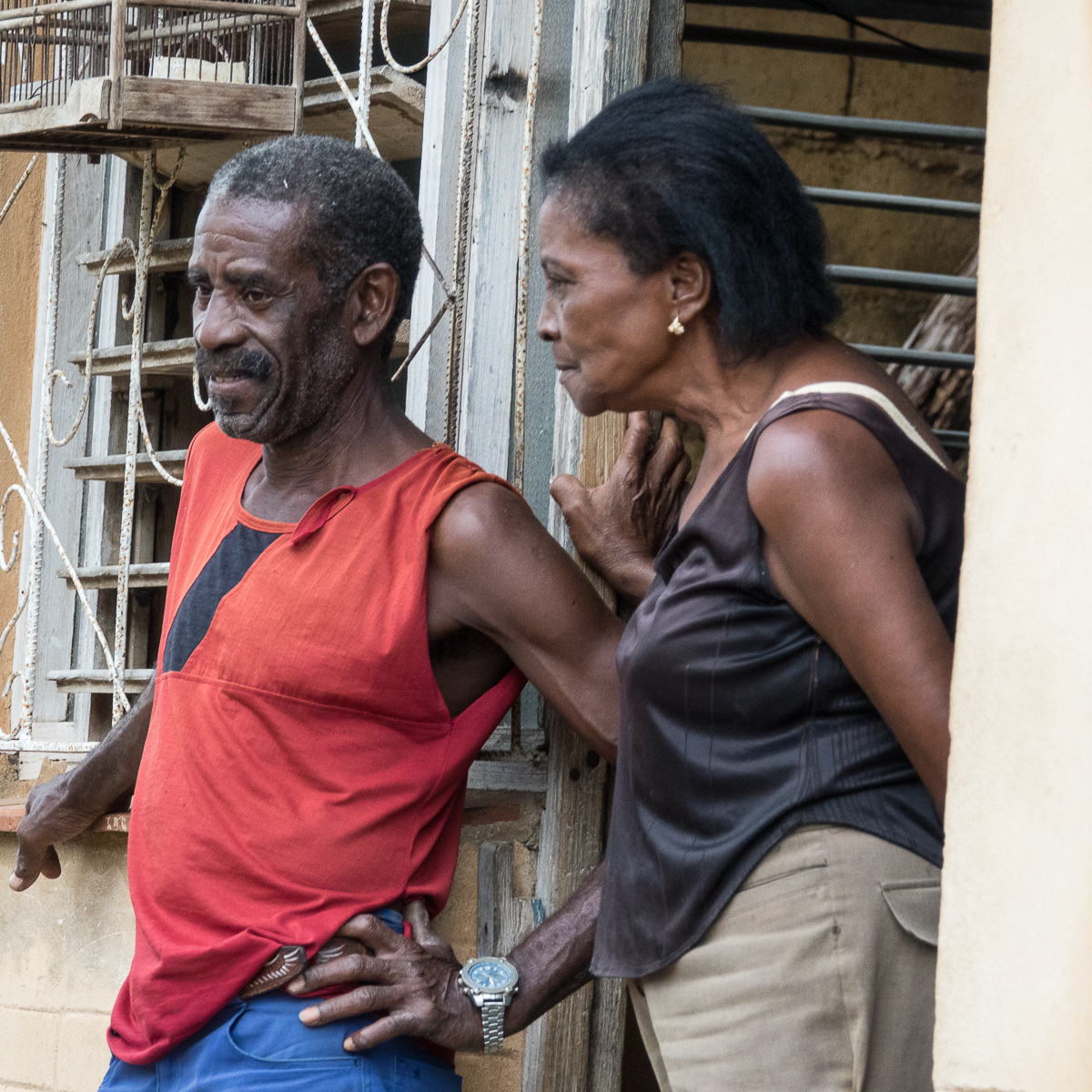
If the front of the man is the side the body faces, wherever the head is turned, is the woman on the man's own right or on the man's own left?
on the man's own left

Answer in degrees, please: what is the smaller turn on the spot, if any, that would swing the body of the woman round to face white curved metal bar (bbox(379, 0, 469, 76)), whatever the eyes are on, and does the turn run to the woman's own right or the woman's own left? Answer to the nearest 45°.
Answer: approximately 45° to the woman's own right

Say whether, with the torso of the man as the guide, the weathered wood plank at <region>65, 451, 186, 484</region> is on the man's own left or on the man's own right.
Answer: on the man's own right

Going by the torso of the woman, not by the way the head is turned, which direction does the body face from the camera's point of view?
to the viewer's left

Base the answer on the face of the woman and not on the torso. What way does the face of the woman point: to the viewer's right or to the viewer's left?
to the viewer's left
